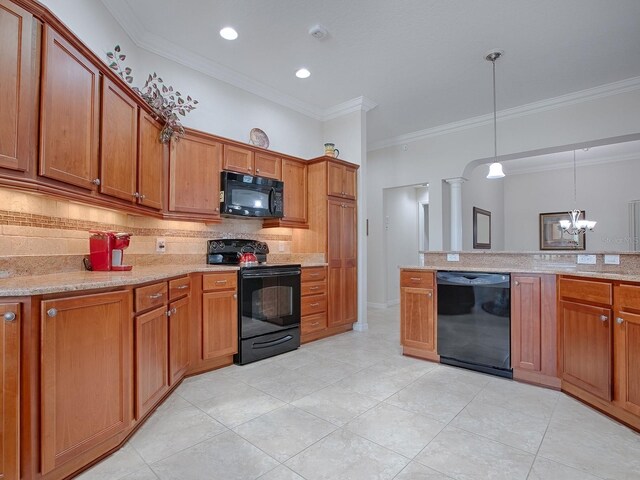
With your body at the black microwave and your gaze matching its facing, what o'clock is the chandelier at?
The chandelier is roughly at 10 o'clock from the black microwave.

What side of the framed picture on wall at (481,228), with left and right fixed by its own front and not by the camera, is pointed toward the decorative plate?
right

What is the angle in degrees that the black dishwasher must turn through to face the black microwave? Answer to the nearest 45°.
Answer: approximately 45° to its right

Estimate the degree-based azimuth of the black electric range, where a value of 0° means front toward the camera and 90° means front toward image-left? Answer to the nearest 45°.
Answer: approximately 315°

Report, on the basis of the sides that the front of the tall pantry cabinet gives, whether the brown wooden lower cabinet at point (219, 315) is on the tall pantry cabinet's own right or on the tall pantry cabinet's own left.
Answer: on the tall pantry cabinet's own right

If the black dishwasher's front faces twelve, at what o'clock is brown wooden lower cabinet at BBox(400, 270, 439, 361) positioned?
The brown wooden lower cabinet is roughly at 2 o'clock from the black dishwasher.

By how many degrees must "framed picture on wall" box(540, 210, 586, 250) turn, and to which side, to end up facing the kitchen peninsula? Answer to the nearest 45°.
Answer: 0° — it already faces it

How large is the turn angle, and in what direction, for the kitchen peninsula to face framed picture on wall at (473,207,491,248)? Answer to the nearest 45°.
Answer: approximately 135° to its right

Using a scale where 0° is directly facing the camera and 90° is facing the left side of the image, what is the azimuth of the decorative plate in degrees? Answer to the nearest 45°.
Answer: approximately 315°

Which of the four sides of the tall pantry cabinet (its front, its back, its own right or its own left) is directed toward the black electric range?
right

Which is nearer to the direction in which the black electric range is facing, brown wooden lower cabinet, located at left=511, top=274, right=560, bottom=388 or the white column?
the brown wooden lower cabinet
